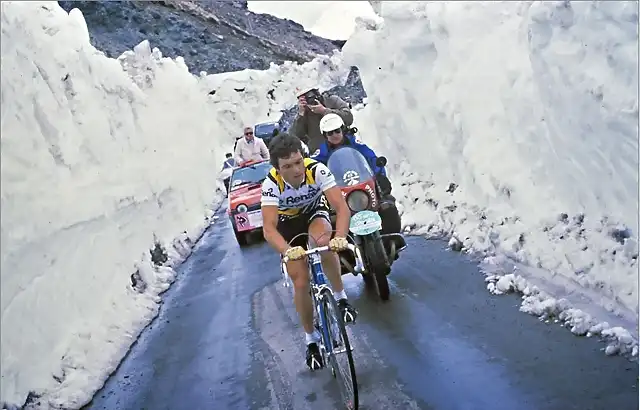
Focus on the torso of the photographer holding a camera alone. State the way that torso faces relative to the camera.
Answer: toward the camera

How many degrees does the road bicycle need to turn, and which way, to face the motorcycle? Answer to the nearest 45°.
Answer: approximately 180°

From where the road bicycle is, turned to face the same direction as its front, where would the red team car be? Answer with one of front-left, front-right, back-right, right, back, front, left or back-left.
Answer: back

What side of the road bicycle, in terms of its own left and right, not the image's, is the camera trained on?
front

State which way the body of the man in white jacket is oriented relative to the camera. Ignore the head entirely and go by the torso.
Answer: toward the camera

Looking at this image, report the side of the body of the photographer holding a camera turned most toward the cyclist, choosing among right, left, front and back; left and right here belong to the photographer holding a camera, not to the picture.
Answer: front

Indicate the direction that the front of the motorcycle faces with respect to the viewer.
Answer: facing the viewer

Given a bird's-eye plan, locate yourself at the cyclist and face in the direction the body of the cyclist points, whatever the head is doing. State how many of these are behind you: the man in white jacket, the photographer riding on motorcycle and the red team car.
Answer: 3

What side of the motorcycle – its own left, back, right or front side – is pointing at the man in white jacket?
back

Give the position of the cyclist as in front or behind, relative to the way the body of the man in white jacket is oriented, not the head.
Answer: in front
